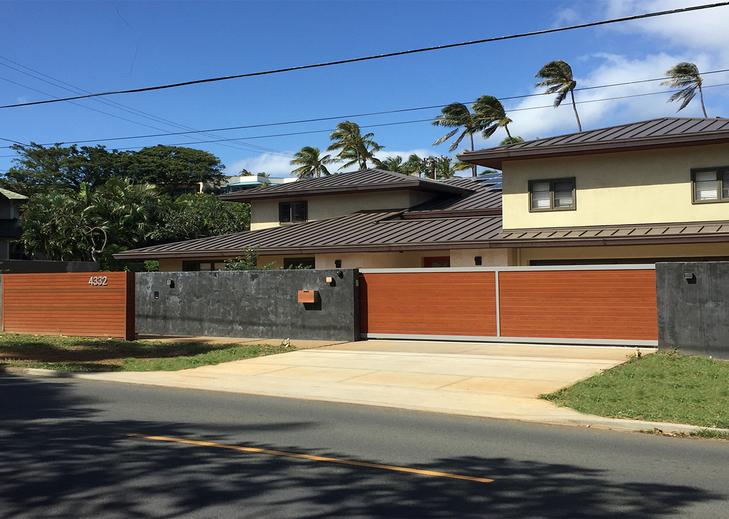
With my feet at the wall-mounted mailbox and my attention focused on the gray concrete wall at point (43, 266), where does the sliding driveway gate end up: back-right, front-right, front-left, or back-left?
back-right

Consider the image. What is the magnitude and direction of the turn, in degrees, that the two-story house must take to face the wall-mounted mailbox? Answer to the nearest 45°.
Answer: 0° — it already faces it

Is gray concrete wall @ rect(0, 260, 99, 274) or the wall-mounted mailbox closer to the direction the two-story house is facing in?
the wall-mounted mailbox

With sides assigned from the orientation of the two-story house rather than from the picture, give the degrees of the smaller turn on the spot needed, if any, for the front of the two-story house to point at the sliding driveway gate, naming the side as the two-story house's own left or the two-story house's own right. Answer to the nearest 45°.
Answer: approximately 45° to the two-story house's own right

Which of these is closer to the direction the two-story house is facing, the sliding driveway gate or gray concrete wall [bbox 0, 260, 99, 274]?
the sliding driveway gate

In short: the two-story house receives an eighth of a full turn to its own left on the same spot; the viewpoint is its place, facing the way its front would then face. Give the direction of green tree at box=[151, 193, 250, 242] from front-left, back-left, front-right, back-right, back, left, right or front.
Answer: back

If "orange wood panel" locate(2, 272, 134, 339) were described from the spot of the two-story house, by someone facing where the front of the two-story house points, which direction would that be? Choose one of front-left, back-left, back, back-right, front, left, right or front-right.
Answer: right

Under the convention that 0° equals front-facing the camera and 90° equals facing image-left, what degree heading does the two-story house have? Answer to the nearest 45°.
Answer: approximately 0°

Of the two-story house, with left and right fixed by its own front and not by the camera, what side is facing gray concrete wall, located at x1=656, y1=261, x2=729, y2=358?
front

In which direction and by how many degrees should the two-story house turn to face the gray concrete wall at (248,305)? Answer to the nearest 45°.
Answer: approximately 90° to its right
